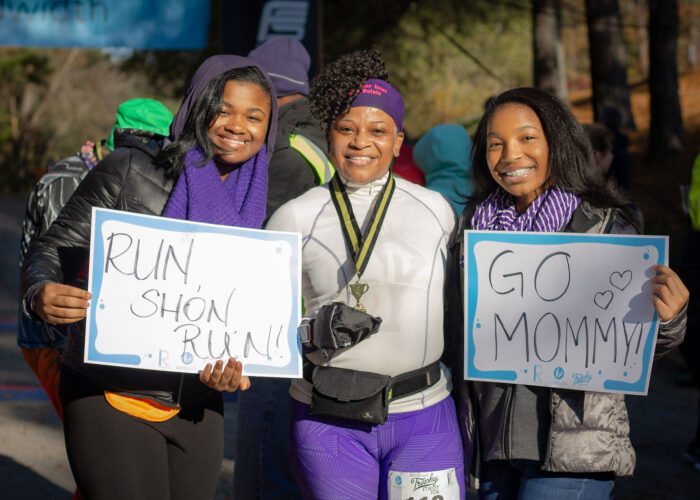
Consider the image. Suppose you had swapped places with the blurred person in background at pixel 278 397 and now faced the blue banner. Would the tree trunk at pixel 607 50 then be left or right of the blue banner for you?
right

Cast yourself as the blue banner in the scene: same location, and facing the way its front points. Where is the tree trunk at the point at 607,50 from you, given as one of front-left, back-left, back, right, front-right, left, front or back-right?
left

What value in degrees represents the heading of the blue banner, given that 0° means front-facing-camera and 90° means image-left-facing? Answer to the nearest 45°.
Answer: approximately 0°

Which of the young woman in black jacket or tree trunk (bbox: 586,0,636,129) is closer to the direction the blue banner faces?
the young woman in black jacket

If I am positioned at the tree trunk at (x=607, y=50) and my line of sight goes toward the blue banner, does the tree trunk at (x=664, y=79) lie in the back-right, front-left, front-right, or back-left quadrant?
back-left

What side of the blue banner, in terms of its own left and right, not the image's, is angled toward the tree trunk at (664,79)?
left

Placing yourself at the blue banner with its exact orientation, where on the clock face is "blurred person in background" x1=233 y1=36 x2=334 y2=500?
The blurred person in background is roughly at 12 o'clock from the blue banner.

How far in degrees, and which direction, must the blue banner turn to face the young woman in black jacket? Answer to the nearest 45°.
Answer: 0° — it already faces them

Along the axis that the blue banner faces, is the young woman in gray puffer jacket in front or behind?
in front

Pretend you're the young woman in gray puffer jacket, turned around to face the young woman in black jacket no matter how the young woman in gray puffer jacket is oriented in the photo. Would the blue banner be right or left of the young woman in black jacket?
right
